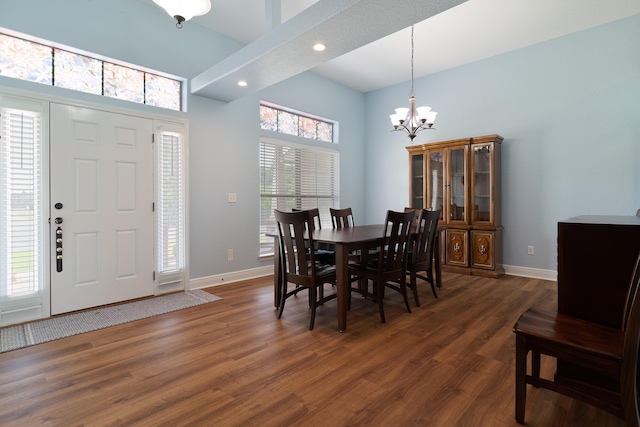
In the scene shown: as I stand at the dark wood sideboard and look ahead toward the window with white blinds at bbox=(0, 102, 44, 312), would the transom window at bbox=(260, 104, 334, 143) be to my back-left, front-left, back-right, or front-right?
front-right

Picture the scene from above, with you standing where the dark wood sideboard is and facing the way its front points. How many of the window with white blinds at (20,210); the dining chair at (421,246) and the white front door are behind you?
0

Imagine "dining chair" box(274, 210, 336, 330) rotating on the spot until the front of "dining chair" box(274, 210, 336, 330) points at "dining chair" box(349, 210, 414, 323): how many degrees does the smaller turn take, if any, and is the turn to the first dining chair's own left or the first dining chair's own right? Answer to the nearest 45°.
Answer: approximately 45° to the first dining chair's own right

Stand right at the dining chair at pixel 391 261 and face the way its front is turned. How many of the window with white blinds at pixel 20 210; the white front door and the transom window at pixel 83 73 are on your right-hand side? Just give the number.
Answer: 0

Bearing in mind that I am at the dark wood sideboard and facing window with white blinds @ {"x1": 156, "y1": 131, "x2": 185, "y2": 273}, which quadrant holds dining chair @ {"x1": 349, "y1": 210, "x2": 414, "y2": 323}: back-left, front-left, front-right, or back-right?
front-right

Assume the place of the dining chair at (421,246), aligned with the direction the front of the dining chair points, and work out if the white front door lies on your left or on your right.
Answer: on your left

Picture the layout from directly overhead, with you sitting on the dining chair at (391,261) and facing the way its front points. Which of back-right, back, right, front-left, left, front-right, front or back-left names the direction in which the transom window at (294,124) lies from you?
front

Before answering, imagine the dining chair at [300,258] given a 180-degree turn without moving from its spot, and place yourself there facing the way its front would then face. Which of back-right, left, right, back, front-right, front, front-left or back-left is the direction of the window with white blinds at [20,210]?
front-right

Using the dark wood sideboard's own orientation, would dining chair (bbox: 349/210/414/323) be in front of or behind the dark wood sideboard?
in front

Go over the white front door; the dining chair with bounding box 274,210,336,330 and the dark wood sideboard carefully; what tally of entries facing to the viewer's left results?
1

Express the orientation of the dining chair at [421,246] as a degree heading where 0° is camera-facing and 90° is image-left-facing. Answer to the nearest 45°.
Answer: approximately 135°

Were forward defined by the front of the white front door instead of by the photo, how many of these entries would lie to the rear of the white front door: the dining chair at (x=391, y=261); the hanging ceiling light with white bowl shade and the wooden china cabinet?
0

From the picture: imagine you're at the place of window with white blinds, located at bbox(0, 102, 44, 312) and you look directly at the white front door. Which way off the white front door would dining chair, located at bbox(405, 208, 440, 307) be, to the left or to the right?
right

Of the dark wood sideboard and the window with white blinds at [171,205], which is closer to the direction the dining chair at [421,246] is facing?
the window with white blinds

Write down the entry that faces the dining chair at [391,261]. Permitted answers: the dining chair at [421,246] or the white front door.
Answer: the white front door

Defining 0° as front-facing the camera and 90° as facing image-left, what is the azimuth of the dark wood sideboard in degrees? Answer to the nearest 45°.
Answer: approximately 90°

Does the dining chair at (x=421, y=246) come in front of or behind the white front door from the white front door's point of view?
in front

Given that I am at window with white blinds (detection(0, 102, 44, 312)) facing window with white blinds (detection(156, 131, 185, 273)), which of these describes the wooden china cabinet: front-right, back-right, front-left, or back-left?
front-right

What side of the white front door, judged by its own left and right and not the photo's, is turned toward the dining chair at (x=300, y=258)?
front
